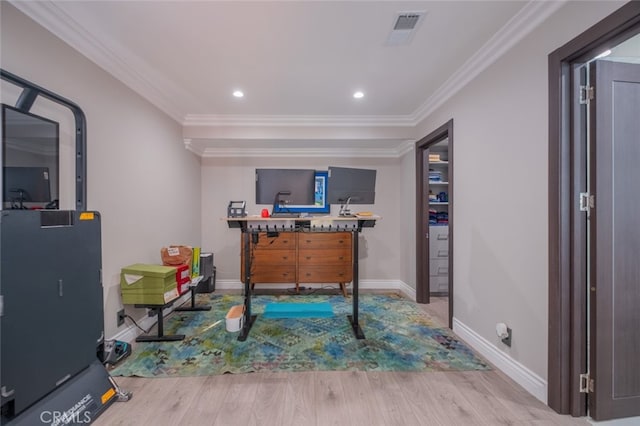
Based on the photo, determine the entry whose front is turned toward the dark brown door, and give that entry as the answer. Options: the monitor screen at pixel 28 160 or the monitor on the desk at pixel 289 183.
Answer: the monitor screen

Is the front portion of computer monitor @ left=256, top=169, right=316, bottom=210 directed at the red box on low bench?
no

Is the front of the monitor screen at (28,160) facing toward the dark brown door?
yes

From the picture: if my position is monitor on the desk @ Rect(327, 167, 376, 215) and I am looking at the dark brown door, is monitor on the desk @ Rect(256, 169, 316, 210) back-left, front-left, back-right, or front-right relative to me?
back-right

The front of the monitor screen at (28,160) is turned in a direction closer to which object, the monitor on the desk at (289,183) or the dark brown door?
the dark brown door

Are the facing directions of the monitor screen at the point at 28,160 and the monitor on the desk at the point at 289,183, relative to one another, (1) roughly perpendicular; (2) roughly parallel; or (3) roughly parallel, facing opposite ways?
roughly perpendicular

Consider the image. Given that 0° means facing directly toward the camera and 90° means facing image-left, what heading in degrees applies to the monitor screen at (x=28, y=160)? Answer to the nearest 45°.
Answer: approximately 315°

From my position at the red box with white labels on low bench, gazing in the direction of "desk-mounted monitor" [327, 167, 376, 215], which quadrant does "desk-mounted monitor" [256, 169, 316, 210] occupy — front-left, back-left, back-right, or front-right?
front-left

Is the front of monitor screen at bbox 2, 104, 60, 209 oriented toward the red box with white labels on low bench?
no

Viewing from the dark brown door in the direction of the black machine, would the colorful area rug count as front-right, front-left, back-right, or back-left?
front-right
